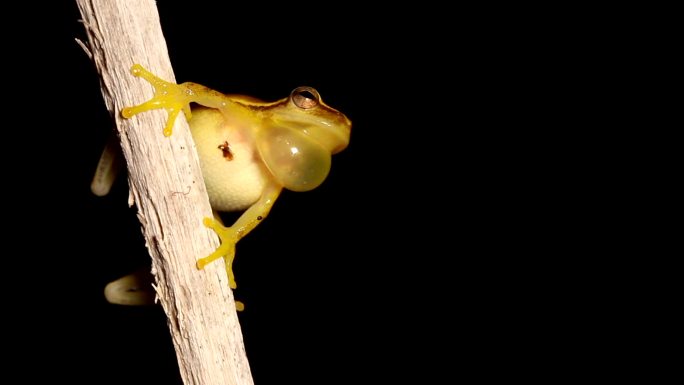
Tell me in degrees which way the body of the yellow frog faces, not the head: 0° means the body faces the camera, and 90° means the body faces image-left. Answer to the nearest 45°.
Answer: approximately 270°
